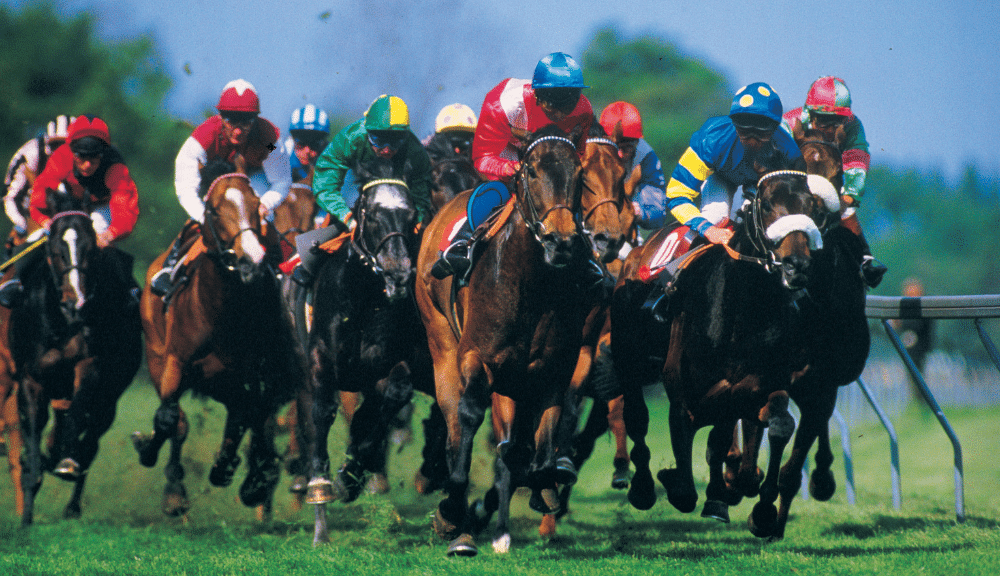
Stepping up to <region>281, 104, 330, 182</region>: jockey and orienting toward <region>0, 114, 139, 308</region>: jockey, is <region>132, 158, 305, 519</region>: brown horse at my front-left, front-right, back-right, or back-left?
front-left

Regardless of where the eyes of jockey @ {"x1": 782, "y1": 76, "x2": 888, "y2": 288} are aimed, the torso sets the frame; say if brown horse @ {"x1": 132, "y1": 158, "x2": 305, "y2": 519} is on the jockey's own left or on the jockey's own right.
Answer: on the jockey's own right

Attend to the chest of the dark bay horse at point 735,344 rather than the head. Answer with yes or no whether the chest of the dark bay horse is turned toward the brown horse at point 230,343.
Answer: no

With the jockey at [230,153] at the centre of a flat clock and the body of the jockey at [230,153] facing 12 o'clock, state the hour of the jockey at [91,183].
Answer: the jockey at [91,183] is roughly at 4 o'clock from the jockey at [230,153].

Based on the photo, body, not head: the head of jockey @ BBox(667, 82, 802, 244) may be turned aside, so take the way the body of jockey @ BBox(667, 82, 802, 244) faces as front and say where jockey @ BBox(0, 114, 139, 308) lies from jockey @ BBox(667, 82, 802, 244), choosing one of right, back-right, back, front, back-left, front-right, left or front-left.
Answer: back-right

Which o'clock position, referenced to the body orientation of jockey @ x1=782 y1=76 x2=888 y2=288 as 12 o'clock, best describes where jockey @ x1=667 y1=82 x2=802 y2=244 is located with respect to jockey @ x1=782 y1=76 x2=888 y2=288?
jockey @ x1=667 y1=82 x2=802 y2=244 is roughly at 1 o'clock from jockey @ x1=782 y1=76 x2=888 y2=288.

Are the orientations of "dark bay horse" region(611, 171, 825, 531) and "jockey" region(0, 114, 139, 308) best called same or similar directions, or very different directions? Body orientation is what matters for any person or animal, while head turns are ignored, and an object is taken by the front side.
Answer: same or similar directions

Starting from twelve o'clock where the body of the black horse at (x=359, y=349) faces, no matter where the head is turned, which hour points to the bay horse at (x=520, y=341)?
The bay horse is roughly at 11 o'clock from the black horse.

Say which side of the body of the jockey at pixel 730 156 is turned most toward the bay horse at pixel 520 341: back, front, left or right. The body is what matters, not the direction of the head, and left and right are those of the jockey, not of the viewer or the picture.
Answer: right

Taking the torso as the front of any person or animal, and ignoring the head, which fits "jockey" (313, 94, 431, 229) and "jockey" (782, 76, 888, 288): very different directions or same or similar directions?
same or similar directions

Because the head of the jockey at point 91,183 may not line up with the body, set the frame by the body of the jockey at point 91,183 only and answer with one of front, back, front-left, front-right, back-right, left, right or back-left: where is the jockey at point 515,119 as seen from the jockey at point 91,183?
front-left

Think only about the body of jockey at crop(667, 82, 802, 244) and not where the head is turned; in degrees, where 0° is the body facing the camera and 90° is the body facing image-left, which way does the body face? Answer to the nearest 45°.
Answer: approximately 315°

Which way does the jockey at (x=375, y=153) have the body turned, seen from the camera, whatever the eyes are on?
toward the camera

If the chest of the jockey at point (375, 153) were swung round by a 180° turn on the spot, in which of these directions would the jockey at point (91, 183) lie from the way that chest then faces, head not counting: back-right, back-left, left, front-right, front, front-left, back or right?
front-left

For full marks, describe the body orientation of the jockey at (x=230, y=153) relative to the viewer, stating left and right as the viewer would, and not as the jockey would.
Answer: facing the viewer

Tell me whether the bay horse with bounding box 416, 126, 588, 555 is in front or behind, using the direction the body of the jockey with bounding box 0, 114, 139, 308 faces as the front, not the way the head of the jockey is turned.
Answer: in front

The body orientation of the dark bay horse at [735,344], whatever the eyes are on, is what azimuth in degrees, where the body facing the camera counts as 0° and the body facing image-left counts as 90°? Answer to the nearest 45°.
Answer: approximately 315°

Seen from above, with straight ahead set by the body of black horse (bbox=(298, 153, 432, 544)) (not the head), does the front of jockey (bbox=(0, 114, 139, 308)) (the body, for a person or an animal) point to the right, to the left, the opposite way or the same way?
the same way

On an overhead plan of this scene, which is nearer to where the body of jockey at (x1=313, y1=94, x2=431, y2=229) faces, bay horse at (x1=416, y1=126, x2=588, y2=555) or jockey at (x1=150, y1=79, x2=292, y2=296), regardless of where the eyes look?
the bay horse

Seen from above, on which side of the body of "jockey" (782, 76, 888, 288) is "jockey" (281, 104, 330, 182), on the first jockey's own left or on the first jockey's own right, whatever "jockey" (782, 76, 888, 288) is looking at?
on the first jockey's own right
